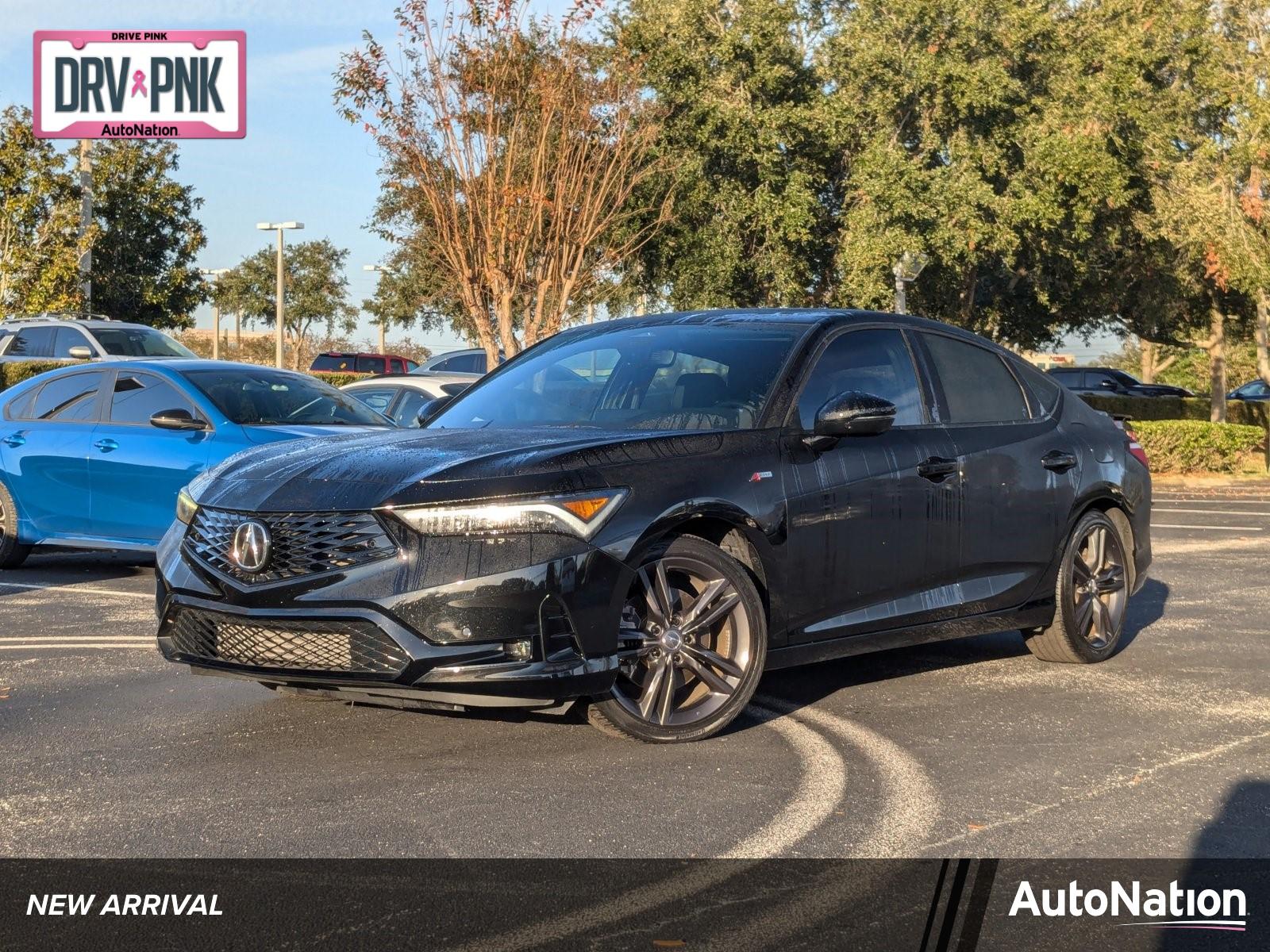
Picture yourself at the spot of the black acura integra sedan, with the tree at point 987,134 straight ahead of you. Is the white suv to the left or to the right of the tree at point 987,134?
left

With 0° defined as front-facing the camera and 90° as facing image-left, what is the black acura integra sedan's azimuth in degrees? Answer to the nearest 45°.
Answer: approximately 45°

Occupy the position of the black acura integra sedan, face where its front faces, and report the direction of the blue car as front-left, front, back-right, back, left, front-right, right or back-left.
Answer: right

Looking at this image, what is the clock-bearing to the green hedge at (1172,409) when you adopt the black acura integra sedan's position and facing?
The green hedge is roughly at 5 o'clock from the black acura integra sedan.

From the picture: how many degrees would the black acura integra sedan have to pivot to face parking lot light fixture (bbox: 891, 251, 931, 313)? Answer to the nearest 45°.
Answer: approximately 135° to its right

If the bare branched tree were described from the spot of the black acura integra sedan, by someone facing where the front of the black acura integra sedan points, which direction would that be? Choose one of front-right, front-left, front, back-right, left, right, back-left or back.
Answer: back-right

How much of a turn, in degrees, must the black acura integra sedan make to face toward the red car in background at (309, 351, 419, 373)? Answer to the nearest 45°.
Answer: approximately 135° to its right

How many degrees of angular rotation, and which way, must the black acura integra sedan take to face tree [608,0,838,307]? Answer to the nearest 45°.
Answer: approximately 135° to its right

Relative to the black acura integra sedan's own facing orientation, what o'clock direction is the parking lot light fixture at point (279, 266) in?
The parking lot light fixture is roughly at 4 o'clock from the black acura integra sedan.
